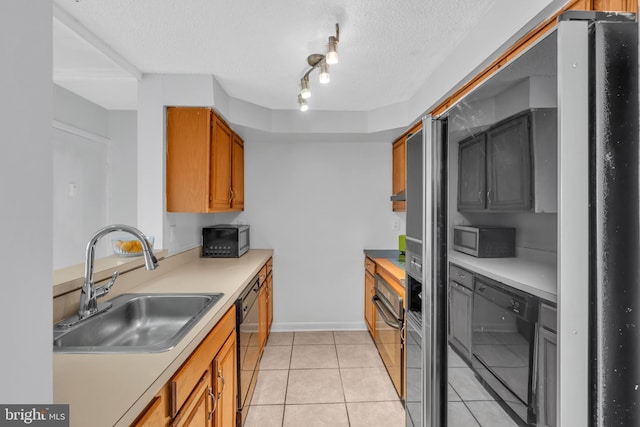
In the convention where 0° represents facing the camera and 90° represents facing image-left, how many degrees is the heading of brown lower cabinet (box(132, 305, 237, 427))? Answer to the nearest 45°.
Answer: approximately 270°

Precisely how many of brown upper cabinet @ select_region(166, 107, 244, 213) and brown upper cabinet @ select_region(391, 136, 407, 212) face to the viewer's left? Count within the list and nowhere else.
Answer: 1

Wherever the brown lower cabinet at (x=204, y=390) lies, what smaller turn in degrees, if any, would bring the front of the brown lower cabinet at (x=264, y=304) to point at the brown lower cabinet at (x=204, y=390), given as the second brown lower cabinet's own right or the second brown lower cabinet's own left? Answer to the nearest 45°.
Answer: approximately 90° to the second brown lower cabinet's own right

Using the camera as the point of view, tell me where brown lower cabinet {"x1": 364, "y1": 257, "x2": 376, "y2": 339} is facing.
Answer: facing to the left of the viewer

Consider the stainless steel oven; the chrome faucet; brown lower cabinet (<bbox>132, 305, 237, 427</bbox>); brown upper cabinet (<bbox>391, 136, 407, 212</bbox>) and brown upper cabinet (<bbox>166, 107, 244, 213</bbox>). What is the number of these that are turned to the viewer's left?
2

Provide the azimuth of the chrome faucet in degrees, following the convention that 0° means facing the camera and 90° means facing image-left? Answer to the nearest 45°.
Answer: approximately 315°

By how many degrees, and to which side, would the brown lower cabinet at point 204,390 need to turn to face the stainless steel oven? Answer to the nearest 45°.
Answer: approximately 45° to its left

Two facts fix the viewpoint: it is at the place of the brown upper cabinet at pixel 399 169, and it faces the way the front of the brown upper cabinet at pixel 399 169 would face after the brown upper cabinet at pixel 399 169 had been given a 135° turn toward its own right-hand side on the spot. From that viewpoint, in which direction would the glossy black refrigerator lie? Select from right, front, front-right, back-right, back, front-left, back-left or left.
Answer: back-right

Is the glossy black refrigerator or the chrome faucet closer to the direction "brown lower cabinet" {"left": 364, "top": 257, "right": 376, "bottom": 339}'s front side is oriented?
the chrome faucet

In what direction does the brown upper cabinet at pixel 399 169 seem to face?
to the viewer's left

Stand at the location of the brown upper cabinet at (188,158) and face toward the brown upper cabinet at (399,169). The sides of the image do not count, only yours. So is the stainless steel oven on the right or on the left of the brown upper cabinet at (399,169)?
right

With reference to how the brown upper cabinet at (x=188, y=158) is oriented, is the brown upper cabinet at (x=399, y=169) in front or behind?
in front
